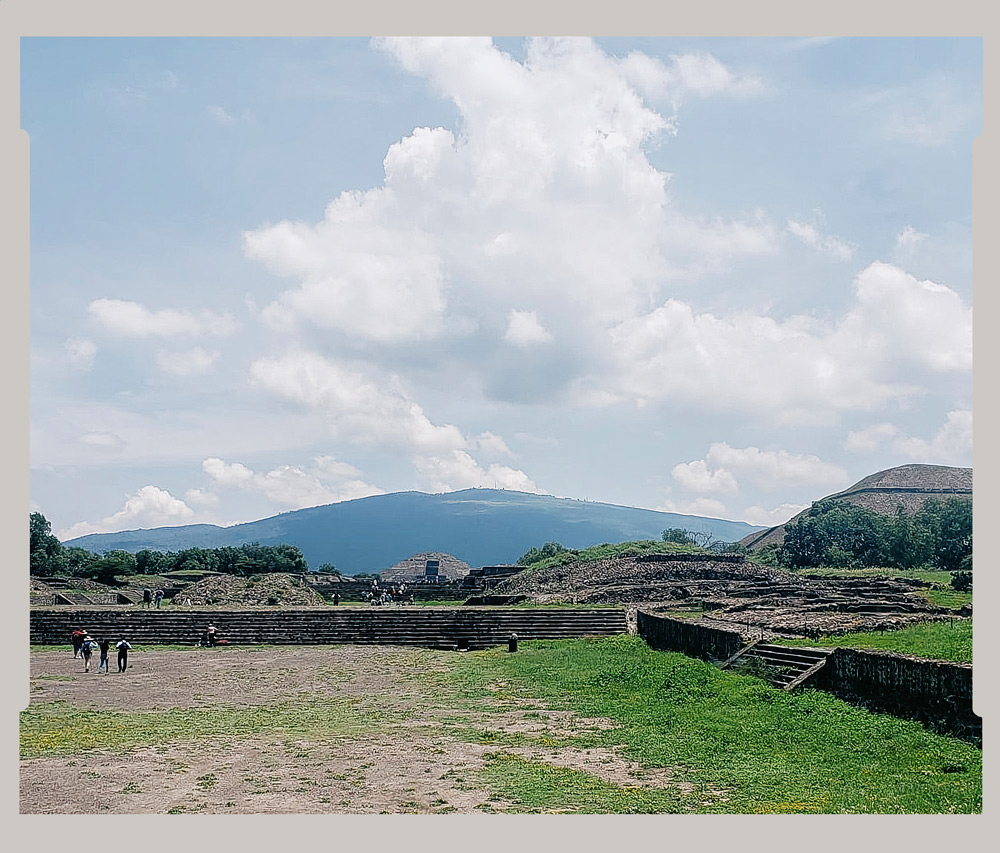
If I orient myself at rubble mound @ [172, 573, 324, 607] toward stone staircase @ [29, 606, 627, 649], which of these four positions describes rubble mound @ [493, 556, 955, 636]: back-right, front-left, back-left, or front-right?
front-left

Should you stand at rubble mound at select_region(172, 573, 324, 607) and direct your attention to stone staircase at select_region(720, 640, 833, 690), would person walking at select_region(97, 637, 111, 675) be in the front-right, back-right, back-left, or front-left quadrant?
front-right

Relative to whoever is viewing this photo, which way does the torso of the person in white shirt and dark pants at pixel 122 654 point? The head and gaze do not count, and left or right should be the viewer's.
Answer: facing away from the viewer

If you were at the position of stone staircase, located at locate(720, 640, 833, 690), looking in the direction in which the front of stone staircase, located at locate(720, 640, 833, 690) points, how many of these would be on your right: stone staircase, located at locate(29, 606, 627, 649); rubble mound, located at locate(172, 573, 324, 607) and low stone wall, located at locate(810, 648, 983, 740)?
2

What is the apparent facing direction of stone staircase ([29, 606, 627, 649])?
toward the camera

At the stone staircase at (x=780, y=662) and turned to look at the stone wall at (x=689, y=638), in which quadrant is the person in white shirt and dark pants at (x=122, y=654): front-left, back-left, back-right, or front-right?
front-left

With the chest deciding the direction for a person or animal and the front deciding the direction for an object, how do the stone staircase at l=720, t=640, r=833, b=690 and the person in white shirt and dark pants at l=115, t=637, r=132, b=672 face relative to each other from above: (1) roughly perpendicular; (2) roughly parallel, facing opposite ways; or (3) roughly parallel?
roughly perpendicular

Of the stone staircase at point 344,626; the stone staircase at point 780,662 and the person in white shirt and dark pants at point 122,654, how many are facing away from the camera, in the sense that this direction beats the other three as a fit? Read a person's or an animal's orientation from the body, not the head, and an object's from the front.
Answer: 1

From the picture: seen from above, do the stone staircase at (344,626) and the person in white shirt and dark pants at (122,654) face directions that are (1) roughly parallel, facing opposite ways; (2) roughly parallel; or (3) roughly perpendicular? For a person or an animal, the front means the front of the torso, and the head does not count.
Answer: roughly parallel, facing opposite ways

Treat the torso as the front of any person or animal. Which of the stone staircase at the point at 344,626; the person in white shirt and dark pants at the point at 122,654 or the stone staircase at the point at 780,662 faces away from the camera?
the person in white shirt and dark pants

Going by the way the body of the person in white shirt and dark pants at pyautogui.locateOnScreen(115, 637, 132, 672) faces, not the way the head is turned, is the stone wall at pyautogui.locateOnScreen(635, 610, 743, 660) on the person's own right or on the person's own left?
on the person's own right
